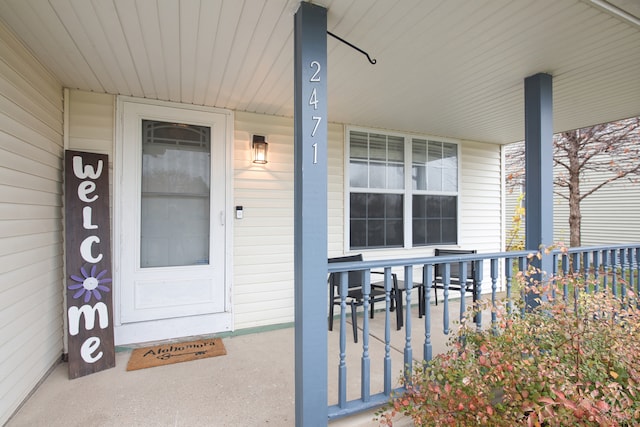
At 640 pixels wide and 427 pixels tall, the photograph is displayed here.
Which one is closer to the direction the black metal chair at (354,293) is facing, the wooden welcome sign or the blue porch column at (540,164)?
the blue porch column

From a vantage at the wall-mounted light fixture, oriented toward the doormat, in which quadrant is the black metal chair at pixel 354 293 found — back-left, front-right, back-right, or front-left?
back-left

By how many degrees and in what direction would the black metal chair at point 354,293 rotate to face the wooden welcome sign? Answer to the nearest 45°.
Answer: approximately 180°

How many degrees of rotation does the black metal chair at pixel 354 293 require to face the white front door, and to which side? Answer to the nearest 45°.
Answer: approximately 135° to its left

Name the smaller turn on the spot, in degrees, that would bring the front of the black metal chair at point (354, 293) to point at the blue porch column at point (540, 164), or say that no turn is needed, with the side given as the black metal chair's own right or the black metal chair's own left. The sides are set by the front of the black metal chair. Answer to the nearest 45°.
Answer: approximately 45° to the black metal chair's own right

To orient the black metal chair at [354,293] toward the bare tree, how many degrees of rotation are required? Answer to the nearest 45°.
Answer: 0° — it already faces it

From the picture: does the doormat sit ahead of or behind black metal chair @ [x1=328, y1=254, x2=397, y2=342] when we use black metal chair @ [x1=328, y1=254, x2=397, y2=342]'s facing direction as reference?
behind

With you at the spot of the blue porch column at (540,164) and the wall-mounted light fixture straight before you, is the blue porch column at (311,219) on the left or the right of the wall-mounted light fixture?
left
